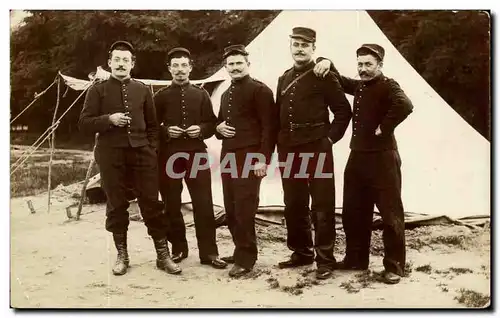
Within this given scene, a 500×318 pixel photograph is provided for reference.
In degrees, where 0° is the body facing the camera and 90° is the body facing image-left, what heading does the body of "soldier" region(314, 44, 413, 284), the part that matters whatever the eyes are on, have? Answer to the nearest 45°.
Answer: approximately 45°

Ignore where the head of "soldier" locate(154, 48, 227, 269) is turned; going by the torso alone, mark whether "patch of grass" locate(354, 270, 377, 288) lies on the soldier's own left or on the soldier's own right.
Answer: on the soldier's own left

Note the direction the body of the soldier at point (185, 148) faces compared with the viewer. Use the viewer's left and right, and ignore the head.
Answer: facing the viewer
